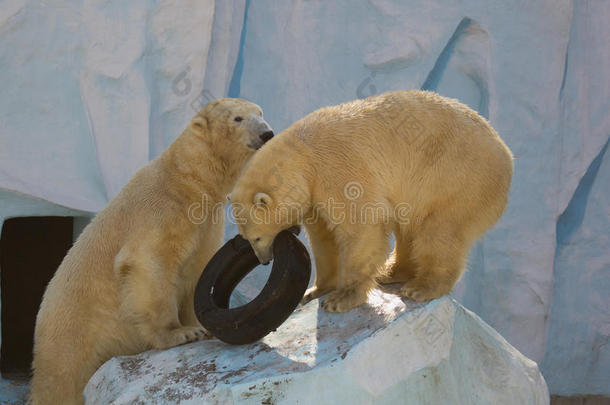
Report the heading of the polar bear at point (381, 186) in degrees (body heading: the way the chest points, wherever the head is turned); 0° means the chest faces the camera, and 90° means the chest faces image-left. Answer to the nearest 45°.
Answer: approximately 90°

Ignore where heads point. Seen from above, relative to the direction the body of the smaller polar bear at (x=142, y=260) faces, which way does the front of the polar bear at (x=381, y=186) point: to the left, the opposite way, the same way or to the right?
the opposite way

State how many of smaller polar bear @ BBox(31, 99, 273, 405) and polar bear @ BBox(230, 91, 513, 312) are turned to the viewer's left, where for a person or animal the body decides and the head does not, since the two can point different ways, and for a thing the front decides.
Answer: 1

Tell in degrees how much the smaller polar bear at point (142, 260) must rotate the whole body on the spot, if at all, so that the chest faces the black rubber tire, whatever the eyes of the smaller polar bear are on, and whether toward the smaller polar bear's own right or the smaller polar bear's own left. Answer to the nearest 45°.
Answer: approximately 45° to the smaller polar bear's own right

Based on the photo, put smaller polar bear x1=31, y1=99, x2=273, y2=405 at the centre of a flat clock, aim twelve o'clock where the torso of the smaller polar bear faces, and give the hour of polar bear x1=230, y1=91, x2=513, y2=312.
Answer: The polar bear is roughly at 1 o'clock from the smaller polar bear.

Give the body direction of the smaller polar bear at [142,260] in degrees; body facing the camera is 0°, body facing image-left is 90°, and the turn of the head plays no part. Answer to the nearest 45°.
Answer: approximately 270°
